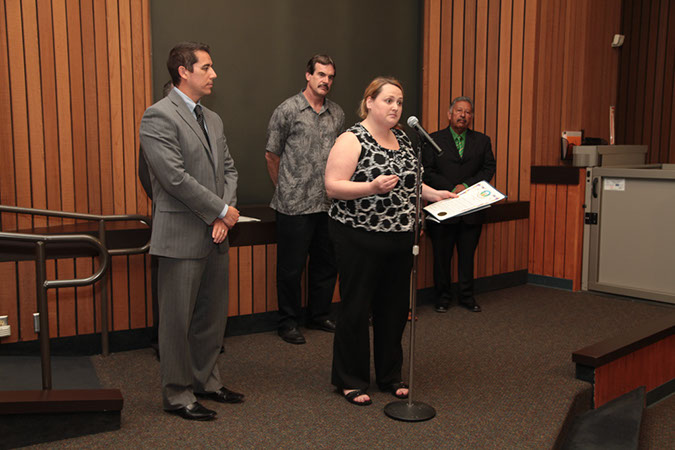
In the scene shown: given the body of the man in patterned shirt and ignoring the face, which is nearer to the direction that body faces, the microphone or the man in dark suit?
the microphone

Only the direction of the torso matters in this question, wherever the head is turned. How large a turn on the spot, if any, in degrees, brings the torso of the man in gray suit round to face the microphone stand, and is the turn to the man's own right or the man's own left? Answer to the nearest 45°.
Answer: approximately 45° to the man's own left

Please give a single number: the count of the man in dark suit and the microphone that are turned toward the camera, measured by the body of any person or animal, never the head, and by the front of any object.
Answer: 1

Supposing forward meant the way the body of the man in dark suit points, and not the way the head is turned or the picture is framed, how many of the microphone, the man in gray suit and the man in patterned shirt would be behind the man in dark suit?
0

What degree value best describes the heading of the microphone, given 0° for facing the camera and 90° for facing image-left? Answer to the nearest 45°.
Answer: approximately 90°

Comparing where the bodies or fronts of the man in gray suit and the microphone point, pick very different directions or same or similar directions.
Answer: very different directions

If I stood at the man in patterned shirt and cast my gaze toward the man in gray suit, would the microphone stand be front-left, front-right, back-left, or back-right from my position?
front-left

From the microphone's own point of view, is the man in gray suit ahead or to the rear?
ahead

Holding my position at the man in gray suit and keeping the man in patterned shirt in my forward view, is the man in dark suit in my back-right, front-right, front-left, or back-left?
front-right

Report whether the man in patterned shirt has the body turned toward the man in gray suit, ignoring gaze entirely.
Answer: no

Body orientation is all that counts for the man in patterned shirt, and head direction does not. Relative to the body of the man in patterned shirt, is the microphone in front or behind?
in front

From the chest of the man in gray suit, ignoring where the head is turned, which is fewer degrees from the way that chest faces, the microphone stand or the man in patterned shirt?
the microphone stand

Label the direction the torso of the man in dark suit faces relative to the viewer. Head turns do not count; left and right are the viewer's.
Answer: facing the viewer

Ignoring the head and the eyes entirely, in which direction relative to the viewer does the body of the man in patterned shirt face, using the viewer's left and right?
facing the viewer and to the right of the viewer

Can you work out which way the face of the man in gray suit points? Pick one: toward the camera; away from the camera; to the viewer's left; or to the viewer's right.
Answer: to the viewer's right

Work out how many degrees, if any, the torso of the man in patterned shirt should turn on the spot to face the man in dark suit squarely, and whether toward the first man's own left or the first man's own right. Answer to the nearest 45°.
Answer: approximately 90° to the first man's own left

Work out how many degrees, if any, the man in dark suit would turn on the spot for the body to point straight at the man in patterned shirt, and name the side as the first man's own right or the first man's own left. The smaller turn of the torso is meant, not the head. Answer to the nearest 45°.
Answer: approximately 45° to the first man's own right
